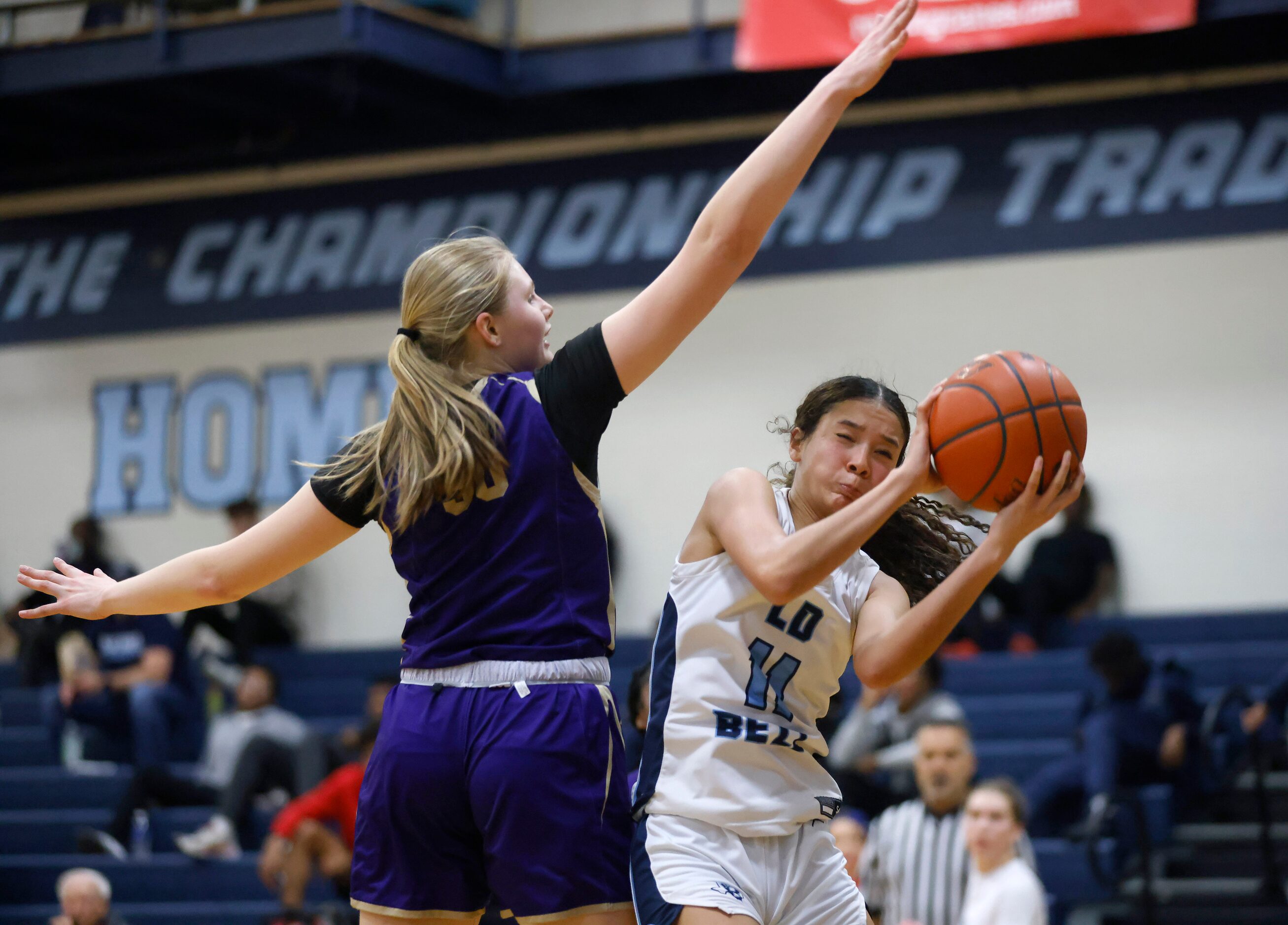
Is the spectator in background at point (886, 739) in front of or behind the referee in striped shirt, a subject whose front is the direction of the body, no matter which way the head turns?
behind

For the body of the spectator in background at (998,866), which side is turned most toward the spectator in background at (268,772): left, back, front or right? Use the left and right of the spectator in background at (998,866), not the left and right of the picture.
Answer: right

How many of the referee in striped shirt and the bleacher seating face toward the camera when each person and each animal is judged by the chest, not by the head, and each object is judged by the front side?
2

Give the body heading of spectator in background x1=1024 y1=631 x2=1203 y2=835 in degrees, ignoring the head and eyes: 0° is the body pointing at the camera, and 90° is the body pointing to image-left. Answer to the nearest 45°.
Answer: approximately 45°

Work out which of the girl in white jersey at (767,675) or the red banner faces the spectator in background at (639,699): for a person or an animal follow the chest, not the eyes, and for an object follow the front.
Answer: the red banner

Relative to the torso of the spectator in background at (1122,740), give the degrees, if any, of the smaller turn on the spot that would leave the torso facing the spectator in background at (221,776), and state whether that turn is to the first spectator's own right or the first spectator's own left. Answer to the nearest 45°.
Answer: approximately 45° to the first spectator's own right

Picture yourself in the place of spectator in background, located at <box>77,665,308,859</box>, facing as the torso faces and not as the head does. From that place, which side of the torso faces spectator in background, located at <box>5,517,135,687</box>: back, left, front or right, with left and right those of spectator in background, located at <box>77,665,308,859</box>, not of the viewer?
right

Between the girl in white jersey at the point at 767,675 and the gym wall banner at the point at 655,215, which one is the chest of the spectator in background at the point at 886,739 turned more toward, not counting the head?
the girl in white jersey

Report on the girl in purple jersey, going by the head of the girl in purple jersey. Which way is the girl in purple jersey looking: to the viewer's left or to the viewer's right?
to the viewer's right
